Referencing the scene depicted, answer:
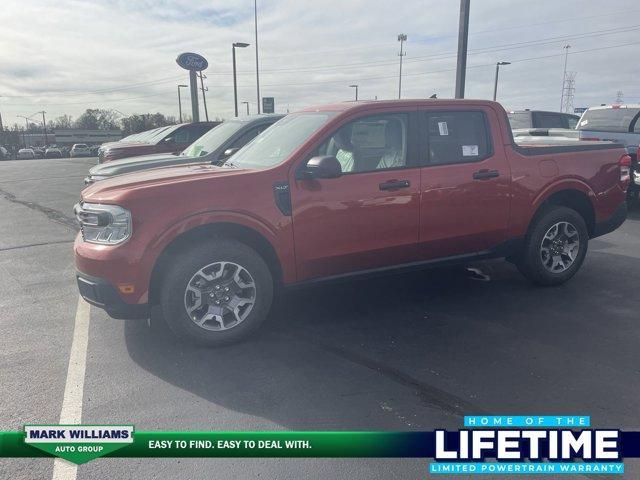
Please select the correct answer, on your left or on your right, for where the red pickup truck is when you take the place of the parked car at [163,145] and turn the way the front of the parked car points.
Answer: on your left

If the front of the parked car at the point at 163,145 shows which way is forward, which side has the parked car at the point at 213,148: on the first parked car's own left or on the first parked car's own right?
on the first parked car's own left

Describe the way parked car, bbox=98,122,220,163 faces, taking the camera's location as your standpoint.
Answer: facing the viewer and to the left of the viewer

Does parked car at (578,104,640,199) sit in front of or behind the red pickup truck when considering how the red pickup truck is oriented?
behind

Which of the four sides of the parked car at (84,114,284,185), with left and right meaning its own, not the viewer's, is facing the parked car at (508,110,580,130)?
back

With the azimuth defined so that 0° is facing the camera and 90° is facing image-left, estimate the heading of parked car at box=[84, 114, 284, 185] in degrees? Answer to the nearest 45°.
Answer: approximately 45°

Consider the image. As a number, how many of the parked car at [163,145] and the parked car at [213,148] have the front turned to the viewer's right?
0
